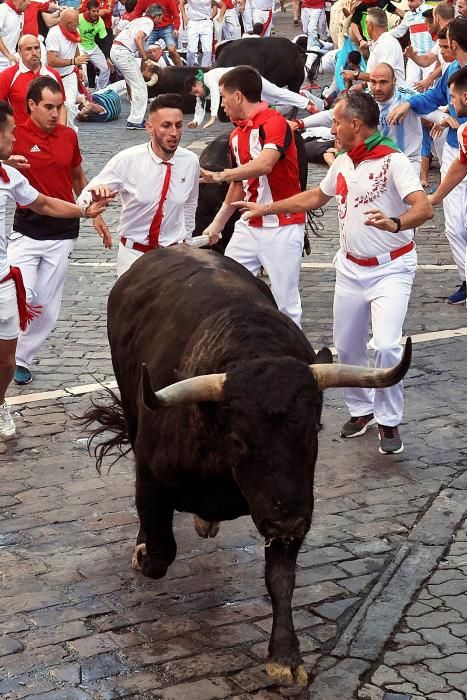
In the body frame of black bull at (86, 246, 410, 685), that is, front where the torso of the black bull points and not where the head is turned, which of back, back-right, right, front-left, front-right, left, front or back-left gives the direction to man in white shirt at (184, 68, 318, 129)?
back-left

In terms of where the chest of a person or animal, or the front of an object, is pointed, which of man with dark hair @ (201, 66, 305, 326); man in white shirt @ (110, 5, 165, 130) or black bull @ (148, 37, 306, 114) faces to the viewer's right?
the man in white shirt

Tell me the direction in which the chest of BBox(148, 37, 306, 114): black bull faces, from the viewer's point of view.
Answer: to the viewer's left

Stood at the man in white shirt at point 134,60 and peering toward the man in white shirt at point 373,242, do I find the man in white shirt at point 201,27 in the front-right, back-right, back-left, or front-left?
back-left

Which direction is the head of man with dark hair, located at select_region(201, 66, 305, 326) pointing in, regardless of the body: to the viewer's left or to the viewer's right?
to the viewer's left

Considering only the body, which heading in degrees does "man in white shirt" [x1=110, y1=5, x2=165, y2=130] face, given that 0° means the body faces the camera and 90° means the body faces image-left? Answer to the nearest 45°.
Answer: approximately 270°

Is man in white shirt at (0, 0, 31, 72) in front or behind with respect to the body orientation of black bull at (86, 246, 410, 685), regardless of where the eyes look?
behind

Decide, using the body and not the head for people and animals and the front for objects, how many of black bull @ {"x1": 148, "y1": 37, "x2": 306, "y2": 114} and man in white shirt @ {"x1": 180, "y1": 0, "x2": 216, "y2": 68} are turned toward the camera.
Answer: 1

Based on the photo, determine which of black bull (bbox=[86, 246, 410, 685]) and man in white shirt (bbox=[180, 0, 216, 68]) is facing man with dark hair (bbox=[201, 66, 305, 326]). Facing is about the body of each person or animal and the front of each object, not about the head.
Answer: the man in white shirt

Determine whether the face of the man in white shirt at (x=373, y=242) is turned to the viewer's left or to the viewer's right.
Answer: to the viewer's left

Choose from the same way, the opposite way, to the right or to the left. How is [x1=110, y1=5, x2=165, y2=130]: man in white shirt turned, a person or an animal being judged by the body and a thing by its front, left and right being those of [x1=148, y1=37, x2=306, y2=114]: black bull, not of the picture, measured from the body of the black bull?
the opposite way

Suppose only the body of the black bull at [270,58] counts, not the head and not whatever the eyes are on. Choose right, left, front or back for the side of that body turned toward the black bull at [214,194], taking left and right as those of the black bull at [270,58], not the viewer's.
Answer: left

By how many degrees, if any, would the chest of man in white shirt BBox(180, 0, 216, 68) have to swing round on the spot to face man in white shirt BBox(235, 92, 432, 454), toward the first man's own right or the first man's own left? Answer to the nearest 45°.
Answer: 0° — they already face them
